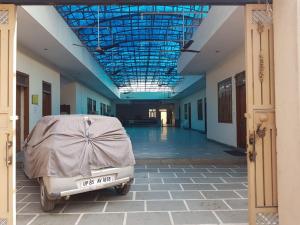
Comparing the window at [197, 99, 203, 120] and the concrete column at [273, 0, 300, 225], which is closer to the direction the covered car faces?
the window

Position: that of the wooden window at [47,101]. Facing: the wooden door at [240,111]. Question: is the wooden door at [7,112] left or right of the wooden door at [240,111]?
right

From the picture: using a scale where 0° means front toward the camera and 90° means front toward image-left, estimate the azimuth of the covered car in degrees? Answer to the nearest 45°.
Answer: approximately 135°

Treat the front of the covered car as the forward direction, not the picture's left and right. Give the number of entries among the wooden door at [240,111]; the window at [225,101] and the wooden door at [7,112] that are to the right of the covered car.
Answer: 2

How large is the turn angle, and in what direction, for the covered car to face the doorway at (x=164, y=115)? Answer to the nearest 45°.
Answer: approximately 45° to its right

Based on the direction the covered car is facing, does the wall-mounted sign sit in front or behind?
in front
